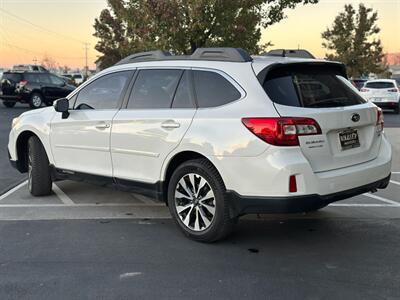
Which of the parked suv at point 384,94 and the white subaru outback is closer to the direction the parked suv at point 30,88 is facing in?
the parked suv

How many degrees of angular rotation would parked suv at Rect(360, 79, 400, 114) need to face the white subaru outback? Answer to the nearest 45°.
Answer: approximately 180°

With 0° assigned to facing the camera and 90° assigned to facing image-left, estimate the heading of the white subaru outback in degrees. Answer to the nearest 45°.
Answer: approximately 135°

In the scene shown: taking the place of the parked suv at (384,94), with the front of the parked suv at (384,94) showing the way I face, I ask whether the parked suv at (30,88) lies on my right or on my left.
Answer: on my left

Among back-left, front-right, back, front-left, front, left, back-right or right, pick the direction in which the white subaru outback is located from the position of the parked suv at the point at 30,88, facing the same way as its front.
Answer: back-right

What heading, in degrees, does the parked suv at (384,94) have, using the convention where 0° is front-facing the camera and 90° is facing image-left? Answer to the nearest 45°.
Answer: approximately 180°

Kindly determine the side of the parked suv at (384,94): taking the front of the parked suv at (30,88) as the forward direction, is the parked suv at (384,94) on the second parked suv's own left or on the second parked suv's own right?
on the second parked suv's own right
